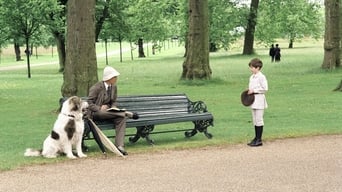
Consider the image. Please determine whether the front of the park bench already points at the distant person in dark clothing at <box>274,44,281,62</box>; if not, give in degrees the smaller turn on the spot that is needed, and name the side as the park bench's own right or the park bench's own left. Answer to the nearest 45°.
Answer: approximately 135° to the park bench's own left

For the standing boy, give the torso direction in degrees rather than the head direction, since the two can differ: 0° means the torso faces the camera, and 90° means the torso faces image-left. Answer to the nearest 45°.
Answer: approximately 90°

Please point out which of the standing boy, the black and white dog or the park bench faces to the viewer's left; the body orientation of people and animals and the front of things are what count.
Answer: the standing boy

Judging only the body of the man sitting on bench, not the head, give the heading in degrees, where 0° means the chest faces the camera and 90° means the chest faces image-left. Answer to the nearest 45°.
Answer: approximately 315°
